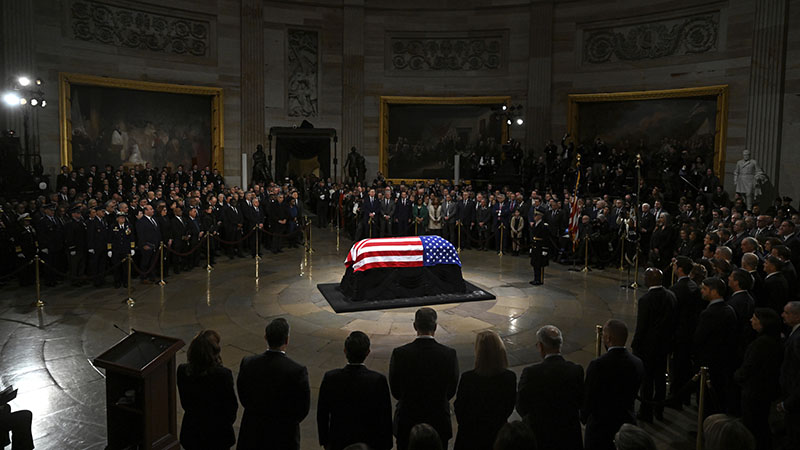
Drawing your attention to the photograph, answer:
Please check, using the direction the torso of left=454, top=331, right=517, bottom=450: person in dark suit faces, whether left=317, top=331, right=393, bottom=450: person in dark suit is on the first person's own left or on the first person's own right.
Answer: on the first person's own left

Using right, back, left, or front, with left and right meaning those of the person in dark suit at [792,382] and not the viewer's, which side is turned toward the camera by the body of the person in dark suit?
left

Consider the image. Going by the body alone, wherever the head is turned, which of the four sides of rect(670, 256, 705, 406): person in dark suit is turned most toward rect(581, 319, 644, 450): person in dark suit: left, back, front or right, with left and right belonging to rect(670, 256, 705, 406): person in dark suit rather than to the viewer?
left

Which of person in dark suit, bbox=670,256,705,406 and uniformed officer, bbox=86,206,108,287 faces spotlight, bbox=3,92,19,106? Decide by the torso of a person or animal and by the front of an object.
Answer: the person in dark suit

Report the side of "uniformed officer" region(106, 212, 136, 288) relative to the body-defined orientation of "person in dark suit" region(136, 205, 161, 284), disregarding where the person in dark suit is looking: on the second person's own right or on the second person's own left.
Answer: on the second person's own right

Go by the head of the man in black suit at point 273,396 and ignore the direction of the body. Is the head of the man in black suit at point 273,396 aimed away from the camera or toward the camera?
away from the camera

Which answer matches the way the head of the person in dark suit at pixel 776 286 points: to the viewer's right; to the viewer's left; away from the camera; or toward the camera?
to the viewer's left

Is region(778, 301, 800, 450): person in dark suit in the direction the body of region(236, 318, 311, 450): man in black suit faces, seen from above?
no

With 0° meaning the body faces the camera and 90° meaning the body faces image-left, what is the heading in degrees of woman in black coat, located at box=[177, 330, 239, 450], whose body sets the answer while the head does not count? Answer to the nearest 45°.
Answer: approximately 180°

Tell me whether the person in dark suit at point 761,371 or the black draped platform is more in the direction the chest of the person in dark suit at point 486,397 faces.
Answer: the black draped platform

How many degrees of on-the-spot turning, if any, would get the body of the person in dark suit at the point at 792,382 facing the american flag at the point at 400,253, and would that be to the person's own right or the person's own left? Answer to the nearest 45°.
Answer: approximately 45° to the person's own right

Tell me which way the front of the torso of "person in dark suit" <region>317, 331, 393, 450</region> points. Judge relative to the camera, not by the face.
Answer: away from the camera

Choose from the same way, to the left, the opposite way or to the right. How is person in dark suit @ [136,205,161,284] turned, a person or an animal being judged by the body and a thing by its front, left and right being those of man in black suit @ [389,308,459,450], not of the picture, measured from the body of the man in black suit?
to the right

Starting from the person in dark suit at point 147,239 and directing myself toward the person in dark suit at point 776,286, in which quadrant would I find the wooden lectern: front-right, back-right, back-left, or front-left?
front-right

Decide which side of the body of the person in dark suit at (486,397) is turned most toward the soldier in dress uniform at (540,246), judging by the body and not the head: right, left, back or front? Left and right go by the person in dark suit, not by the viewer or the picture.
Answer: front

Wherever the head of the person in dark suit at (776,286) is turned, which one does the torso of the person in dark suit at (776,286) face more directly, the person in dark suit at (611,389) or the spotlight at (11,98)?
the spotlight

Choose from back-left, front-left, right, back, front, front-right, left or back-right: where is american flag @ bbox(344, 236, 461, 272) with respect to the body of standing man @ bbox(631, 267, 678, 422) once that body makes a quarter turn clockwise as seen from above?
left

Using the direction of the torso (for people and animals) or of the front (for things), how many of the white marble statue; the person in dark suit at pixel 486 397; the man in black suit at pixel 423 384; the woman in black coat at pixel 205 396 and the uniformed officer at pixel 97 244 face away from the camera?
3

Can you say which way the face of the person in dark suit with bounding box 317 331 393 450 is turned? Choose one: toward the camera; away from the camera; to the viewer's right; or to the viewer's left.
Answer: away from the camera

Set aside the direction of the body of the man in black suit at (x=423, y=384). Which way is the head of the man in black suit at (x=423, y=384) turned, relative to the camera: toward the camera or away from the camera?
away from the camera

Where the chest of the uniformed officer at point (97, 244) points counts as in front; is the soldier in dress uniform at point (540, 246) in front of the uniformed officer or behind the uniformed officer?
in front

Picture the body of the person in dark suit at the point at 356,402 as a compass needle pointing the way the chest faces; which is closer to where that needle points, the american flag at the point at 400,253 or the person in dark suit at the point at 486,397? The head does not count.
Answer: the american flag

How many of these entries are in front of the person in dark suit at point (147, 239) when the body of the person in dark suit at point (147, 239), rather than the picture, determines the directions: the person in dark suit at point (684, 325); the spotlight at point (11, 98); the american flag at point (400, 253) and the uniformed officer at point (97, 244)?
2
